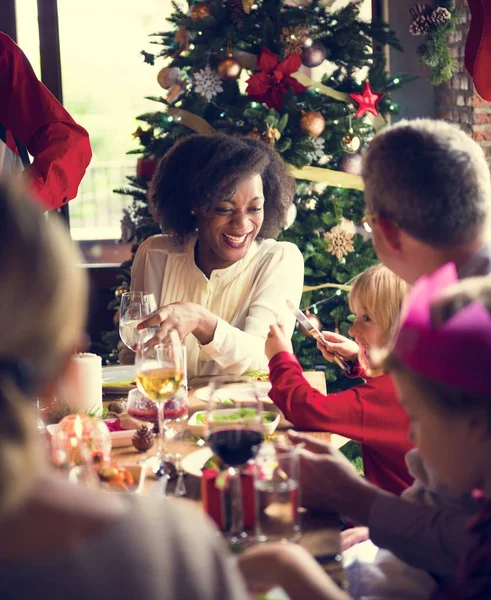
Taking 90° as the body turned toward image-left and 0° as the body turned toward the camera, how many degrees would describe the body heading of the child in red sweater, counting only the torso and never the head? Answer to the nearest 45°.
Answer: approximately 90°

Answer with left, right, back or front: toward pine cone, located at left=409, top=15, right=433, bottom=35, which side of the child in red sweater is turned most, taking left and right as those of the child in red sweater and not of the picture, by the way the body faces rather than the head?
right

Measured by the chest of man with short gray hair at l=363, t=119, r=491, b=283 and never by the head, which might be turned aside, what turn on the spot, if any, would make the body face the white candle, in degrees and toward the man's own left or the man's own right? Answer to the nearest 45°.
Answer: approximately 45° to the man's own left

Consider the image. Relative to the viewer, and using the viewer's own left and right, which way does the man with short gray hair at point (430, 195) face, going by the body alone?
facing away from the viewer and to the left of the viewer

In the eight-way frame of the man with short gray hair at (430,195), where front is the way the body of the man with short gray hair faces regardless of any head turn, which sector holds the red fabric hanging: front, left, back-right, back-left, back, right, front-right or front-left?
front-right

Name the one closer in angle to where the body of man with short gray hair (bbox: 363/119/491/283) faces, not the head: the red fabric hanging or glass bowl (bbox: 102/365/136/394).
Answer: the glass bowl

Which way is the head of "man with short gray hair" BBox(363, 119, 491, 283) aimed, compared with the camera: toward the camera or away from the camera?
away from the camera

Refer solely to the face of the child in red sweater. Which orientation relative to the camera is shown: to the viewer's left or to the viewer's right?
to the viewer's left

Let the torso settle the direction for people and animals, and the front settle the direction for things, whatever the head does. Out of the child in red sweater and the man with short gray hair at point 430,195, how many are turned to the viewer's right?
0

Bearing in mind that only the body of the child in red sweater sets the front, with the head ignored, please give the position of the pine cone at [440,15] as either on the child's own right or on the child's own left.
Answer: on the child's own right
